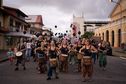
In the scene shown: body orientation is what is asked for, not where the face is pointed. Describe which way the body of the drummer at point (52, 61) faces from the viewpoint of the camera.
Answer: toward the camera
